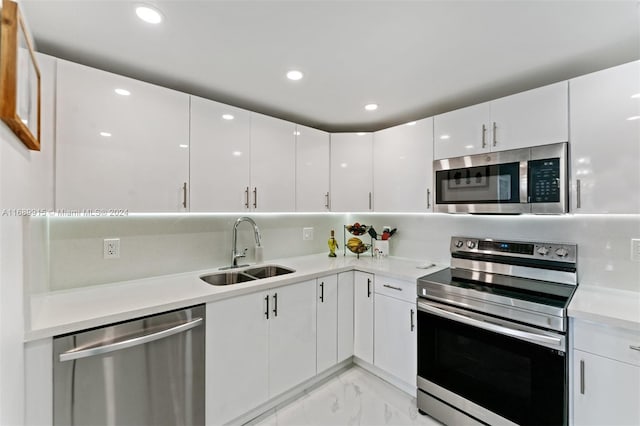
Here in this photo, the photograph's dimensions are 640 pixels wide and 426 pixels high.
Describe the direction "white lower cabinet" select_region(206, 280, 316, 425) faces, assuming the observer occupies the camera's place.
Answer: facing the viewer and to the right of the viewer

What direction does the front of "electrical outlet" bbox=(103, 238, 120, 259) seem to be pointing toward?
toward the camera

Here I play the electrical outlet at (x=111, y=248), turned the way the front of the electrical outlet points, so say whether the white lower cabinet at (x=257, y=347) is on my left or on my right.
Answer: on my left

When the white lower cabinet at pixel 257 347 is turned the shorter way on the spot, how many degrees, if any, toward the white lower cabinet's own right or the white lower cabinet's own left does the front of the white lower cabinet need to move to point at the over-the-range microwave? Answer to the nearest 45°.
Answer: approximately 45° to the white lower cabinet's own left

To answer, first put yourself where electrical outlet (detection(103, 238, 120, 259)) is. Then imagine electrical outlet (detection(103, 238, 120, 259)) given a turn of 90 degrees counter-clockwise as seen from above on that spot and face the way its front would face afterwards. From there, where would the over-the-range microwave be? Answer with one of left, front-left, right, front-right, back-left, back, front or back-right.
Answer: front-right

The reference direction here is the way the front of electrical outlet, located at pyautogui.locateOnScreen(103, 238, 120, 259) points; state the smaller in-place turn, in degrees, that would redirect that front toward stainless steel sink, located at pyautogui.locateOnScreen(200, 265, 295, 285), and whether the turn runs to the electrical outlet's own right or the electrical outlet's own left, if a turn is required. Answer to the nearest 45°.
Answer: approximately 90° to the electrical outlet's own left

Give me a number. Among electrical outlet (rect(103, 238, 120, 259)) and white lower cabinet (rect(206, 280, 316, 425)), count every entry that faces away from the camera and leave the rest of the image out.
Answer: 0

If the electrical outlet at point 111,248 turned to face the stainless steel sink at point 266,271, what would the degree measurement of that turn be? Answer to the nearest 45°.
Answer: approximately 90° to its left
